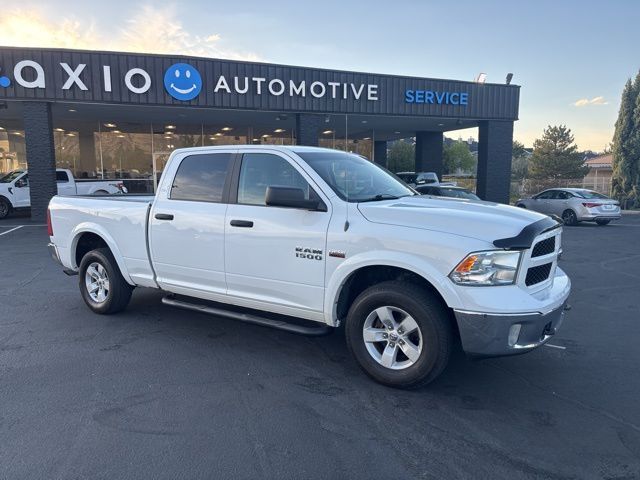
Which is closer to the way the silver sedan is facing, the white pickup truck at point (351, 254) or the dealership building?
the dealership building

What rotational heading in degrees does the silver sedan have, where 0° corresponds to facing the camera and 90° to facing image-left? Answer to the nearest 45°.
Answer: approximately 135°

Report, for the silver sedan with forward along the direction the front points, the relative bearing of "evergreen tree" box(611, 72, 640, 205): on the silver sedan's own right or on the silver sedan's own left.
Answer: on the silver sedan's own right

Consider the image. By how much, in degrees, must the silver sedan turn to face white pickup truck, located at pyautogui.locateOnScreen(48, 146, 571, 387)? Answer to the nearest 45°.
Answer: approximately 135° to its left

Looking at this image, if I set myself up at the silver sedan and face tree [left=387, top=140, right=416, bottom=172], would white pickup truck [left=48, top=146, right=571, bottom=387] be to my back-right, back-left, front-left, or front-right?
back-left

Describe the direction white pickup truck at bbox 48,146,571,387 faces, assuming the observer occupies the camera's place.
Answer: facing the viewer and to the right of the viewer

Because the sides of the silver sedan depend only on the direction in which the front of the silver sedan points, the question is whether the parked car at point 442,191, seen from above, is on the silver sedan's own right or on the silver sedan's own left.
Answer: on the silver sedan's own left
